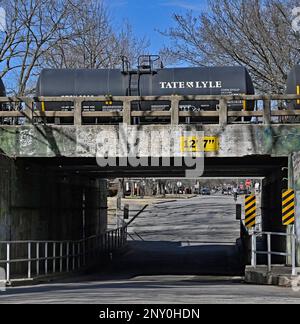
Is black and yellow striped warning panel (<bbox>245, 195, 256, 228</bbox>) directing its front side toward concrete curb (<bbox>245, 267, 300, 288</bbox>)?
yes

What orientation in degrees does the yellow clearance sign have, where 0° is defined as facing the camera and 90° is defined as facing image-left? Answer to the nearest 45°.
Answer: approximately 0°

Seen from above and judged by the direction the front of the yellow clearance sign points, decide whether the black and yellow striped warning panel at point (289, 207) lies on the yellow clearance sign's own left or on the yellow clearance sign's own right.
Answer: on the yellow clearance sign's own left

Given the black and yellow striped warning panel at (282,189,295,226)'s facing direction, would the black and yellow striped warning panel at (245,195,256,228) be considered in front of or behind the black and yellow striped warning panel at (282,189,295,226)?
behind

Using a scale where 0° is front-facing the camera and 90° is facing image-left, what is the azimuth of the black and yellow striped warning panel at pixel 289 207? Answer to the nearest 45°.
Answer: approximately 0°
